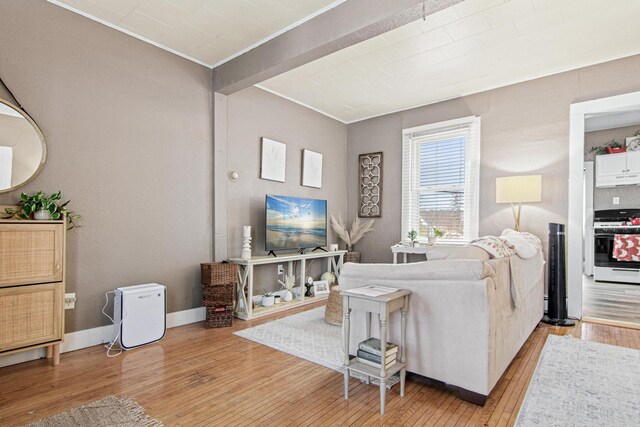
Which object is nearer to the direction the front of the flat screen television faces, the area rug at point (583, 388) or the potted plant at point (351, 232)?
the area rug

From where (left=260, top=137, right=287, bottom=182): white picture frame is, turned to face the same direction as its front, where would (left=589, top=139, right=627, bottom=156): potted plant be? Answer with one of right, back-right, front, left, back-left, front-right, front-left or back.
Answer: front-left

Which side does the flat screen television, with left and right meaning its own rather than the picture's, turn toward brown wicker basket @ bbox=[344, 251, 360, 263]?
left

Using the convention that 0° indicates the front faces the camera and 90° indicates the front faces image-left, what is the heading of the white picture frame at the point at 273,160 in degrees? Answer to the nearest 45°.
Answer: approximately 315°

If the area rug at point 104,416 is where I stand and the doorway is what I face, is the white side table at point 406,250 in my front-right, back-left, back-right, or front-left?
front-left

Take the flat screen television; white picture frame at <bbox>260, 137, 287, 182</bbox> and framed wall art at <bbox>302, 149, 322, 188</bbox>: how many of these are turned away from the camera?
0

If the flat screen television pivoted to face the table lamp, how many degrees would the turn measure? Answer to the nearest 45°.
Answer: approximately 45° to its left

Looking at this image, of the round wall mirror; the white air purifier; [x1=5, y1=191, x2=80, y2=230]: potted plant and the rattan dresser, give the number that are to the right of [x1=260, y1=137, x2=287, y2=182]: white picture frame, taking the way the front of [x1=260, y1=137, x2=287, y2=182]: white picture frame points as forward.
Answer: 4

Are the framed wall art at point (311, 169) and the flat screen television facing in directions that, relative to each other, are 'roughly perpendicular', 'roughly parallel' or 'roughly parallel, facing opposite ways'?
roughly parallel

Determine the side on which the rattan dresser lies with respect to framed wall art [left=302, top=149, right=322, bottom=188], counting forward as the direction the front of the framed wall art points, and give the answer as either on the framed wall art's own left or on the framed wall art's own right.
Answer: on the framed wall art's own right

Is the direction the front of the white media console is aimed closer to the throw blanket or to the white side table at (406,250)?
the throw blanket

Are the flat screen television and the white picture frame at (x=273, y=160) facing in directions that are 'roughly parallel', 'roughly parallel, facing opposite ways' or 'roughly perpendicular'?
roughly parallel

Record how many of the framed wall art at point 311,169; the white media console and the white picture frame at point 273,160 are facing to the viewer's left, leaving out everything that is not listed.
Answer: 0

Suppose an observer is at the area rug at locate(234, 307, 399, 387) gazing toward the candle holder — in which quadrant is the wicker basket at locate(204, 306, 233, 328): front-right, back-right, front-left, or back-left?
front-left

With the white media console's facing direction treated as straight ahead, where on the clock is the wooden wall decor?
The wooden wall decor is roughly at 9 o'clock from the white media console.

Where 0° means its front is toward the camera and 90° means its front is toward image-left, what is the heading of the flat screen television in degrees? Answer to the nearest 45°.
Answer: approximately 315°

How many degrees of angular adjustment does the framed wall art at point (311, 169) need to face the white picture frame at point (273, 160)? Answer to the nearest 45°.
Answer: approximately 90° to its right

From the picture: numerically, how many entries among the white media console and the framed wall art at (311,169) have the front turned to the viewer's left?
0
